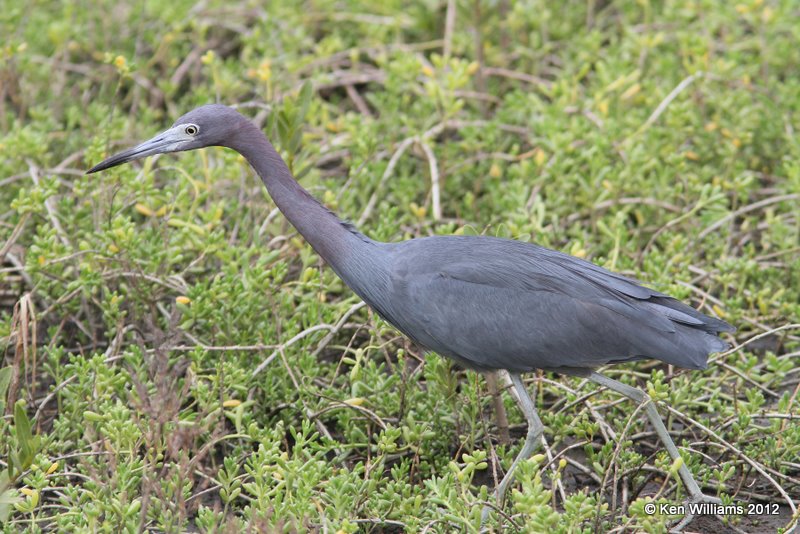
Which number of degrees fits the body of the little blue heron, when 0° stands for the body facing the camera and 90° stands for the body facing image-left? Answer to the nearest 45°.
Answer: approximately 90°
